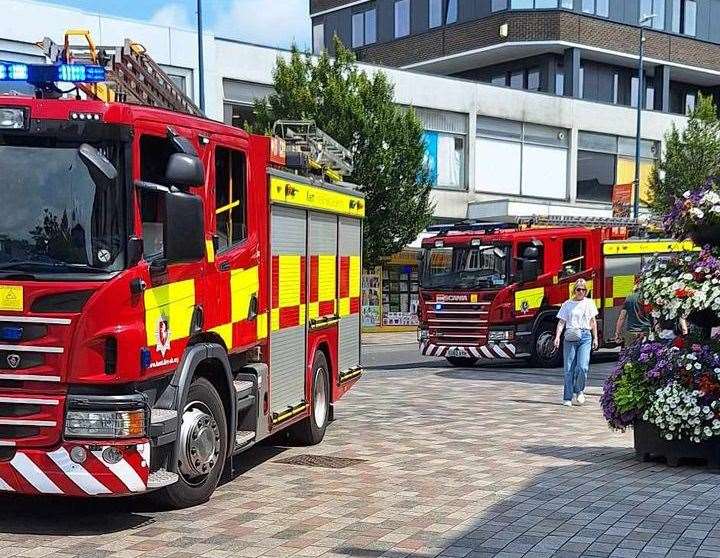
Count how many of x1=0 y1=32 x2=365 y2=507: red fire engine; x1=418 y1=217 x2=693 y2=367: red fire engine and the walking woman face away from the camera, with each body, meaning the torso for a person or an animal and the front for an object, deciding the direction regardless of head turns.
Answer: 0

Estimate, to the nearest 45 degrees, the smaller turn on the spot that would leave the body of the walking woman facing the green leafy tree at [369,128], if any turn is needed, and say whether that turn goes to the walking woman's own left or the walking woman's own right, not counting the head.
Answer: approximately 135° to the walking woman's own right

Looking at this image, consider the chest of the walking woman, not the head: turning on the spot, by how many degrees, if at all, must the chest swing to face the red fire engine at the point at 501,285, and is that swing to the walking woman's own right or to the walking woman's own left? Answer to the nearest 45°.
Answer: approximately 180°

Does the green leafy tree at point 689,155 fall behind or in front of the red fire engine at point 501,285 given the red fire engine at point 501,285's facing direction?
behind

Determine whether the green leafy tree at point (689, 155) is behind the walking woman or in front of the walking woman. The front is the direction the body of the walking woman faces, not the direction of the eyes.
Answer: behind

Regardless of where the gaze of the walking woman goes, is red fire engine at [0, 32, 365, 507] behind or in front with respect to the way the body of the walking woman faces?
in front

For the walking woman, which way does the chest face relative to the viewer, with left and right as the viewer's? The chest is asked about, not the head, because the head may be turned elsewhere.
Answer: facing the viewer

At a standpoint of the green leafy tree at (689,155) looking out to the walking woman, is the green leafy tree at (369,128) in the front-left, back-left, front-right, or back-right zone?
front-right

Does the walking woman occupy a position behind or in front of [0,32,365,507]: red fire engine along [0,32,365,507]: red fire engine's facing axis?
behind

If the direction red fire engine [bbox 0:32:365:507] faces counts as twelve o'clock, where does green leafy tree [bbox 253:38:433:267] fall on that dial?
The green leafy tree is roughly at 5 o'clock from the red fire engine.

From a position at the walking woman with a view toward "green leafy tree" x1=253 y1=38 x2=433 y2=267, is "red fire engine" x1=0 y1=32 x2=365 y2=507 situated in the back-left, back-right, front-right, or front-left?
back-left

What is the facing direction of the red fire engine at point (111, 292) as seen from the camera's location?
facing the viewer and to the left of the viewer

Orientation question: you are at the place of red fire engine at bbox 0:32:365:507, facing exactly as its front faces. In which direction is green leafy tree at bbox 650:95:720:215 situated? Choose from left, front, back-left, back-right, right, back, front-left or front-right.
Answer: back
